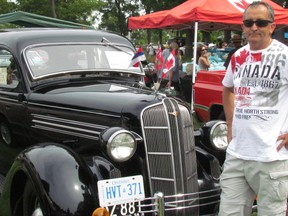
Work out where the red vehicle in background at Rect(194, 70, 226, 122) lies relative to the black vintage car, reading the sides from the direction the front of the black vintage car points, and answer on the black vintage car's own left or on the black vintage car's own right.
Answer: on the black vintage car's own left

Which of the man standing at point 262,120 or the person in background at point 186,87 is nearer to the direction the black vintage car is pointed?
the man standing

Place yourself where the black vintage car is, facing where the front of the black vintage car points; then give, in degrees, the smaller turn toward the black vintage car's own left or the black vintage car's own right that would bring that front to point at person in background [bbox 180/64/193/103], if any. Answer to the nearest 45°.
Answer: approximately 135° to the black vintage car's own left

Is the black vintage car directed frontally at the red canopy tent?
no

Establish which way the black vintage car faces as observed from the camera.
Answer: facing the viewer and to the right of the viewer

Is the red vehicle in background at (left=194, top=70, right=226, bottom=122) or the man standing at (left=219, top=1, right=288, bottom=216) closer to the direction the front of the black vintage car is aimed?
the man standing

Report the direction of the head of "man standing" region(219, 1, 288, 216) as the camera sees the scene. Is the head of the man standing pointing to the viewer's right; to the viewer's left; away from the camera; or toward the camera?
toward the camera

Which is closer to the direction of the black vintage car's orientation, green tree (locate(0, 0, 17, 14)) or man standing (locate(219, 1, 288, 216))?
the man standing

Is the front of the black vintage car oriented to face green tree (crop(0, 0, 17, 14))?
no

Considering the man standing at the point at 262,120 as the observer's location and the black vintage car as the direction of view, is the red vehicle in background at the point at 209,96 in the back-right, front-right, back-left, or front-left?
front-right

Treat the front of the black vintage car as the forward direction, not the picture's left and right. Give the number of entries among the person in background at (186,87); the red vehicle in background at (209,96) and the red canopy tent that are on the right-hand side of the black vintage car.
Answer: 0
